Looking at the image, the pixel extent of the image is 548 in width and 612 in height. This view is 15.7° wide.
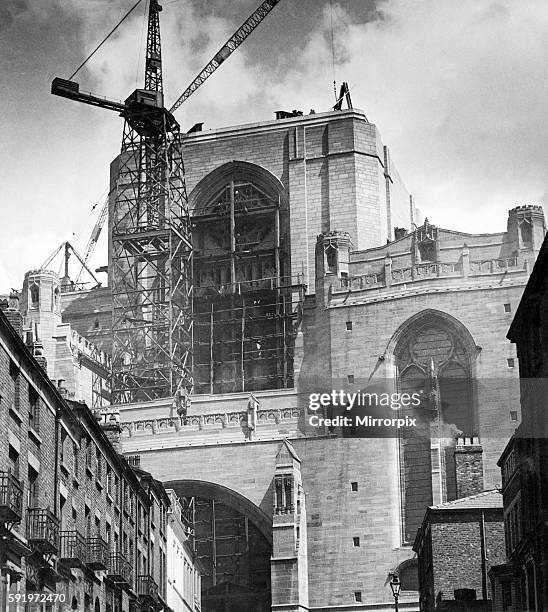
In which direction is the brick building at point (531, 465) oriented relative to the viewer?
to the viewer's left

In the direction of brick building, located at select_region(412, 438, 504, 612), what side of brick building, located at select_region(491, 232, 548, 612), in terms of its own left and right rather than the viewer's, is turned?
right

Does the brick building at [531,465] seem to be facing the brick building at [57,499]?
yes
